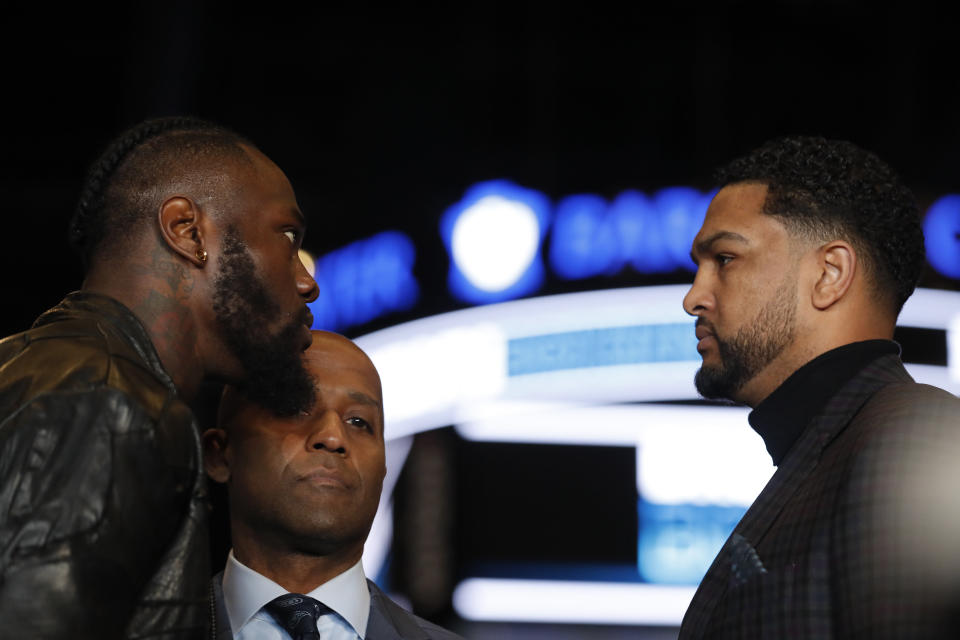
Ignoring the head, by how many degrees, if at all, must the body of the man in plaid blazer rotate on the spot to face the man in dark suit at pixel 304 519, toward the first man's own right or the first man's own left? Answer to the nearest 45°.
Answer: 0° — they already face them

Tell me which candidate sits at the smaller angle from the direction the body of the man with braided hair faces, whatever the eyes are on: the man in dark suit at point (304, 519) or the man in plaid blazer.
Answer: the man in plaid blazer

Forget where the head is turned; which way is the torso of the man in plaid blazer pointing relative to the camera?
to the viewer's left

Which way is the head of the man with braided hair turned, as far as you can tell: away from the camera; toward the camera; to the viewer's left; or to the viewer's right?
to the viewer's right

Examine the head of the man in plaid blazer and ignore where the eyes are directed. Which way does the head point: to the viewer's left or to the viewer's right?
to the viewer's left

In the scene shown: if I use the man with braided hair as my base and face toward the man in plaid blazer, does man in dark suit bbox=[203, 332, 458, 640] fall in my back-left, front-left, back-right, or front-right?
front-left

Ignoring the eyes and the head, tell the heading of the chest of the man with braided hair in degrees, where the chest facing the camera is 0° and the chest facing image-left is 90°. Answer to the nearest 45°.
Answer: approximately 270°

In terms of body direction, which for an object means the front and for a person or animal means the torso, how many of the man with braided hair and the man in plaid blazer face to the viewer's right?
1

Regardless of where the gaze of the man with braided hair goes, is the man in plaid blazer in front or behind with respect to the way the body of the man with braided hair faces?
in front

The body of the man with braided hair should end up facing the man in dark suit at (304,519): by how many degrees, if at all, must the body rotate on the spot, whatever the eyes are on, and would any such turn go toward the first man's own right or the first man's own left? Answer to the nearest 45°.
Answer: approximately 45° to the first man's own left

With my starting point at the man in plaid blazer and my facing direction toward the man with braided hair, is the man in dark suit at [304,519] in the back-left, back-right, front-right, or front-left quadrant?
front-right
